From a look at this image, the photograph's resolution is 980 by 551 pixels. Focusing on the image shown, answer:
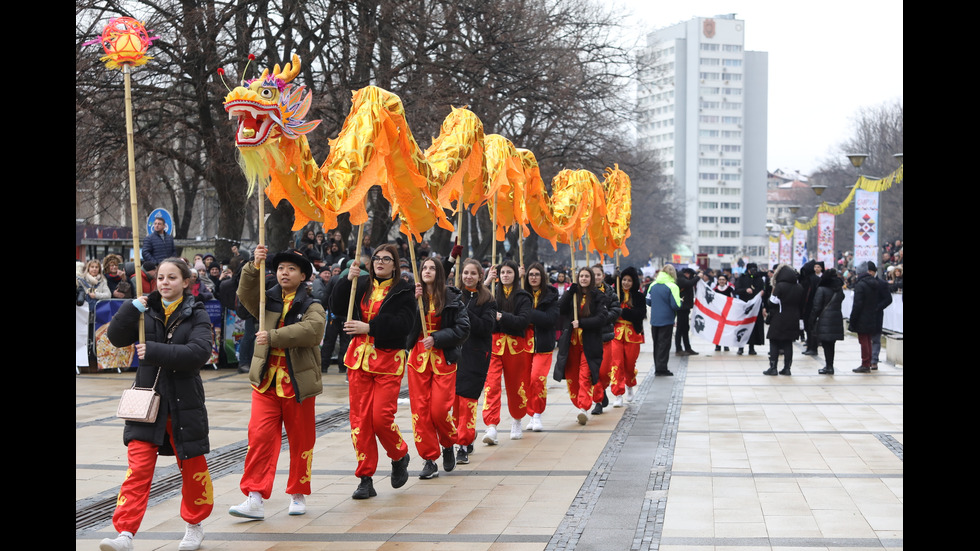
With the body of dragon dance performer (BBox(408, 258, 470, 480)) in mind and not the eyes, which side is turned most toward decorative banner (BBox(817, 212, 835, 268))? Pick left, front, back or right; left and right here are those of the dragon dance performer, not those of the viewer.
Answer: back

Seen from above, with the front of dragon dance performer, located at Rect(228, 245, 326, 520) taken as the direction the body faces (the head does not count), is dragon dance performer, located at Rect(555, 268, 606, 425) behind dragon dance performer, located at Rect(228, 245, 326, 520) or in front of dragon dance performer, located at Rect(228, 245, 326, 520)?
behind

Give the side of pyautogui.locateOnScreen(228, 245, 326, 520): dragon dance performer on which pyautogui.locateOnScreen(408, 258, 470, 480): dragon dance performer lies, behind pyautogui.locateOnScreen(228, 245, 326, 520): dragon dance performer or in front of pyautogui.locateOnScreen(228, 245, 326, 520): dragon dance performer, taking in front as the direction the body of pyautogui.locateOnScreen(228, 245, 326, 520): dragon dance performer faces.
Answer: behind

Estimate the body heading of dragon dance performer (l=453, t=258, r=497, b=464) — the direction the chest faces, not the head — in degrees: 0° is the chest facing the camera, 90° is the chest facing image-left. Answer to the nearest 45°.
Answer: approximately 45°

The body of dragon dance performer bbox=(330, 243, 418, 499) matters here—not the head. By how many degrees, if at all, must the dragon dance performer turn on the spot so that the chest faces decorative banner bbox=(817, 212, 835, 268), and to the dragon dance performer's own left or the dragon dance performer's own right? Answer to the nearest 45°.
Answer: approximately 180°

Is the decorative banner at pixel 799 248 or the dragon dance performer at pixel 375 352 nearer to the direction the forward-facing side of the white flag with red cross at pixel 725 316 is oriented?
the dragon dance performer

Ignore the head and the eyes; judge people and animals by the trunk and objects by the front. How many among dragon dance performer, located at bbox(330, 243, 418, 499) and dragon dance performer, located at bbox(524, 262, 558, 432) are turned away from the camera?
0

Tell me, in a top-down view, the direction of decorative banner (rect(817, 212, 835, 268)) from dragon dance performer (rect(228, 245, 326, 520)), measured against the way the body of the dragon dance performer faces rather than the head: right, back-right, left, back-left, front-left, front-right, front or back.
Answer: back

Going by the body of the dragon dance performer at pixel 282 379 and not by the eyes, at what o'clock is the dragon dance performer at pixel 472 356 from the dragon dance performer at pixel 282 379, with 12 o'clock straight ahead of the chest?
the dragon dance performer at pixel 472 356 is roughly at 6 o'clock from the dragon dance performer at pixel 282 379.

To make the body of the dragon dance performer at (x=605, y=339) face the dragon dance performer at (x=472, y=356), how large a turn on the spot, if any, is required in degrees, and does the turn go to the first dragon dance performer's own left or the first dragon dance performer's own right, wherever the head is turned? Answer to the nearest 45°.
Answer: approximately 45° to the first dragon dance performer's own left

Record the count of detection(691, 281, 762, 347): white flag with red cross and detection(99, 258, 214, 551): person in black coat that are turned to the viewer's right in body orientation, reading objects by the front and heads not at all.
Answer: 0

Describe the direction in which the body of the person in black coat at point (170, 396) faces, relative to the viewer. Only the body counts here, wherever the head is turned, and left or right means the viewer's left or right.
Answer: facing the viewer and to the left of the viewer

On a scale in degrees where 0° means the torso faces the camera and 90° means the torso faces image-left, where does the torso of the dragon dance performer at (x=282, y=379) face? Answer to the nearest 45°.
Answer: approximately 45°
